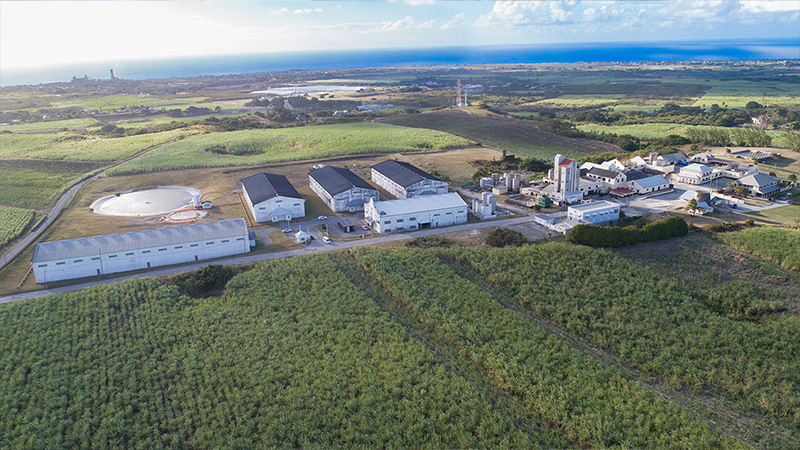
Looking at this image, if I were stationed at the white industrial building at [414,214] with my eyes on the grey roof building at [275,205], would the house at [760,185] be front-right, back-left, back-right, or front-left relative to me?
back-right

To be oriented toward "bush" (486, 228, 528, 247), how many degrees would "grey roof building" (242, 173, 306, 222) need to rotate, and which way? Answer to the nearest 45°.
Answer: approximately 45° to its left

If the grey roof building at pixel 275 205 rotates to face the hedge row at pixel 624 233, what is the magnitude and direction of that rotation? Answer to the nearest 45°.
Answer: approximately 45° to its left

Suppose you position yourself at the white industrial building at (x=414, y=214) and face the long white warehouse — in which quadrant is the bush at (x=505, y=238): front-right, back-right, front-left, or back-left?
back-left

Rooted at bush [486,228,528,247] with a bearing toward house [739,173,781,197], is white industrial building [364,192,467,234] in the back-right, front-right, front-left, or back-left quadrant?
back-left

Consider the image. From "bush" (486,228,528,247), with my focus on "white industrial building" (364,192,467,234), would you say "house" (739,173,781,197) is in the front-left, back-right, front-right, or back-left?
back-right

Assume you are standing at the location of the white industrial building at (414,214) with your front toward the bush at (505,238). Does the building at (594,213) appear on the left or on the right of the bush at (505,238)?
left

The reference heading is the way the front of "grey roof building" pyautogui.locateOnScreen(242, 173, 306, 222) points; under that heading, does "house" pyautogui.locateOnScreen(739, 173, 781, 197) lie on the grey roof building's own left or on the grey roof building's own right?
on the grey roof building's own left

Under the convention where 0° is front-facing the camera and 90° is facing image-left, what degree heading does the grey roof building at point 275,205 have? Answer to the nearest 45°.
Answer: approximately 0°

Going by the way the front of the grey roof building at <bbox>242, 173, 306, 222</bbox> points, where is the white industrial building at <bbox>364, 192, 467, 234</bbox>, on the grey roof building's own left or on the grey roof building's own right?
on the grey roof building's own left

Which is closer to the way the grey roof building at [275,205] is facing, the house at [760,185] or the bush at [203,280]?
the bush
